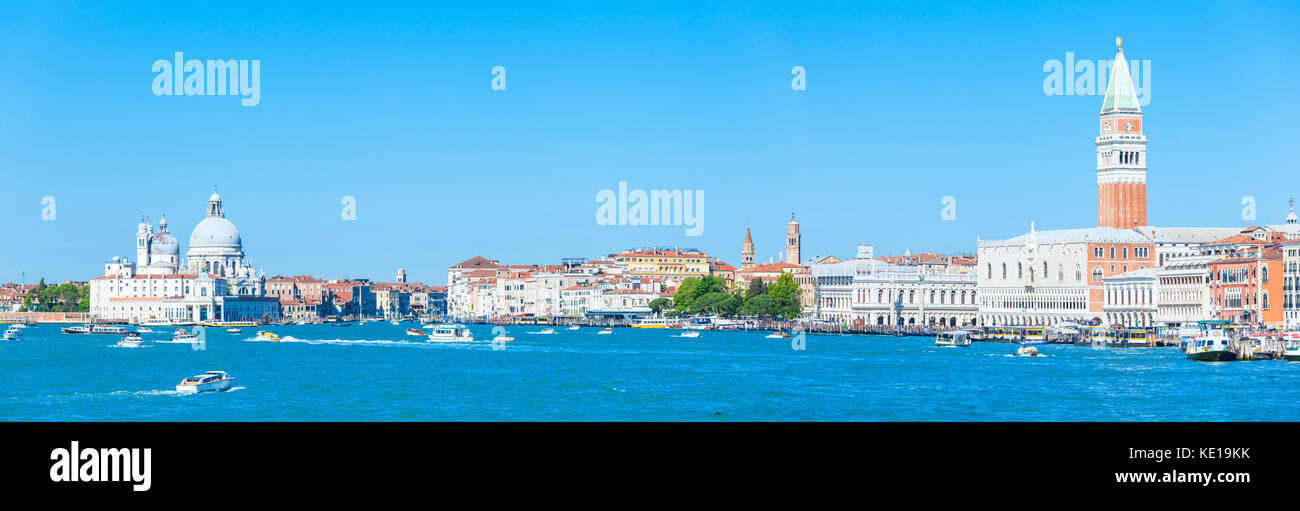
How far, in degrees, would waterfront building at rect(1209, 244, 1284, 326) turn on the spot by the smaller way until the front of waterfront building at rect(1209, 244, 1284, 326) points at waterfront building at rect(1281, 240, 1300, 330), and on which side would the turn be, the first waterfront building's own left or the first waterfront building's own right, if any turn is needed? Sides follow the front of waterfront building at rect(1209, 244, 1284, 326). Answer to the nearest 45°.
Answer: approximately 90° to the first waterfront building's own left

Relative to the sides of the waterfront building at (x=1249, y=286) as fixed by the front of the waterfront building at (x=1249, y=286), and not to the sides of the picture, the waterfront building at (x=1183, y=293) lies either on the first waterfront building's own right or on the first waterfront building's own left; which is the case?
on the first waterfront building's own right

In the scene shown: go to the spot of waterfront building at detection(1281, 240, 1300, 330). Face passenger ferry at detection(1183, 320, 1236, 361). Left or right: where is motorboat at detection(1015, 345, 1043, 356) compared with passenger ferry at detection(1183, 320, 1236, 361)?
right

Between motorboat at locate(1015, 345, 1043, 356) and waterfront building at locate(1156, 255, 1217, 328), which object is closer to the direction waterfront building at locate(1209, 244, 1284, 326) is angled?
the motorboat

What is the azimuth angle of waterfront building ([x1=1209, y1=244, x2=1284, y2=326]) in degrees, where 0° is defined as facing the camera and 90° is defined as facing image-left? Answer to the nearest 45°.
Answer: approximately 45°

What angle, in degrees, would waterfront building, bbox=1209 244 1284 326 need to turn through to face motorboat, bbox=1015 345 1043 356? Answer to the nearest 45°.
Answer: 0° — it already faces it

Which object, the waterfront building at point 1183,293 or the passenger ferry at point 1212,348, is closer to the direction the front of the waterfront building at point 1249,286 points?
the passenger ferry

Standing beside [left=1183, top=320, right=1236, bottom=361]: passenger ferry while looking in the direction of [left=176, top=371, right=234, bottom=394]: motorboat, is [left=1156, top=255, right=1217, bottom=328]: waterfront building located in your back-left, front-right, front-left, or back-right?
back-right

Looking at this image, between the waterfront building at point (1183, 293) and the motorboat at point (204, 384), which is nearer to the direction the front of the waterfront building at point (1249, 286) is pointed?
the motorboat

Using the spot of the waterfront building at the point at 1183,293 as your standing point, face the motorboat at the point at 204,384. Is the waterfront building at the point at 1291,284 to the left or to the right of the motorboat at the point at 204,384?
left

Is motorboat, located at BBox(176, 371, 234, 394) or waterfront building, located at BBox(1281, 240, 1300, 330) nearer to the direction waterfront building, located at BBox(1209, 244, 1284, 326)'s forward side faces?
the motorboat

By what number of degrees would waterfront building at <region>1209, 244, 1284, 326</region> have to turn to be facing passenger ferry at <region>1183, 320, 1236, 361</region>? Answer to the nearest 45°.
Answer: approximately 45° to its left
